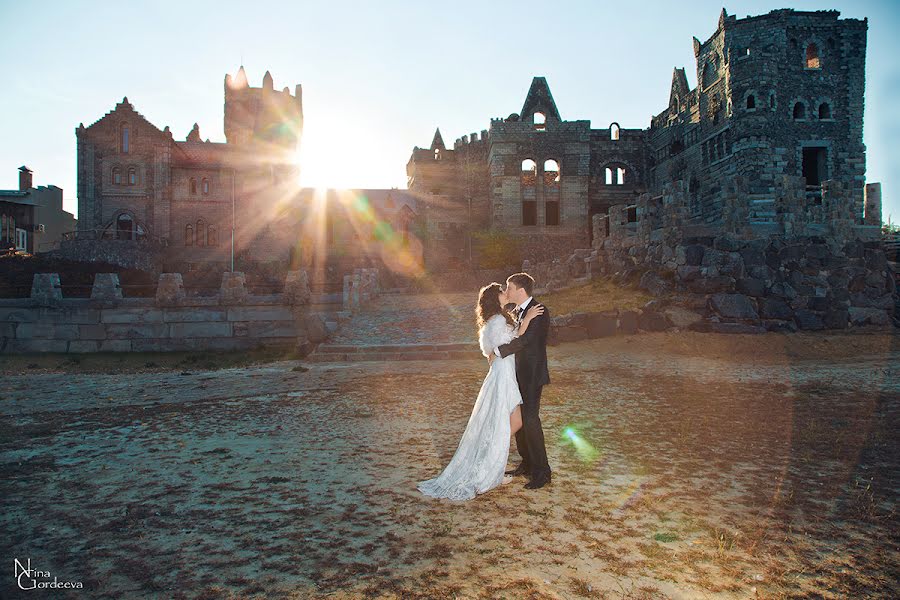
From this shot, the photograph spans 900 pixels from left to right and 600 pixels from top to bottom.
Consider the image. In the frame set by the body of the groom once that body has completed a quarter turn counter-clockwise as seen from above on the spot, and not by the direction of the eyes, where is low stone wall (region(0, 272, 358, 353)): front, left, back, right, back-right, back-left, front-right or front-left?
back-right

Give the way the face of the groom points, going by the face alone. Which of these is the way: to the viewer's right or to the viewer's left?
to the viewer's left

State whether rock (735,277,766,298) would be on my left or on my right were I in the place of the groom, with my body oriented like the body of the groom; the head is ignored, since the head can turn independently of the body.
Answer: on my right

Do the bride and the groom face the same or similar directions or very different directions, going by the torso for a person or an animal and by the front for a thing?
very different directions

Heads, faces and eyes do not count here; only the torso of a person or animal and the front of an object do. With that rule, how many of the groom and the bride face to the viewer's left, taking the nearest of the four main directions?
1

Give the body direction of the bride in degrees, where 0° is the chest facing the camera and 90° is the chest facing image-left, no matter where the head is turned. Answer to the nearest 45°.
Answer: approximately 270°

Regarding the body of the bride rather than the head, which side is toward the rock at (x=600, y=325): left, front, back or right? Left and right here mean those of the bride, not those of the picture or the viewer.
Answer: left

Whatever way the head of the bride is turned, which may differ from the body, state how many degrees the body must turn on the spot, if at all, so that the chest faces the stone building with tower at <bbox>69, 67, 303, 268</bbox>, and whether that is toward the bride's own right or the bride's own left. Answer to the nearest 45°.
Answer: approximately 135° to the bride's own left

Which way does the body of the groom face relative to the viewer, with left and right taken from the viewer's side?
facing to the left of the viewer

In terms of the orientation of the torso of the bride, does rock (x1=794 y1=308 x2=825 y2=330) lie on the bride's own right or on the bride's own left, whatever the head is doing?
on the bride's own left

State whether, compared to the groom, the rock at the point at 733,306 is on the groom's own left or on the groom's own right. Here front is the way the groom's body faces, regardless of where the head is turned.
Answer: on the groom's own right
